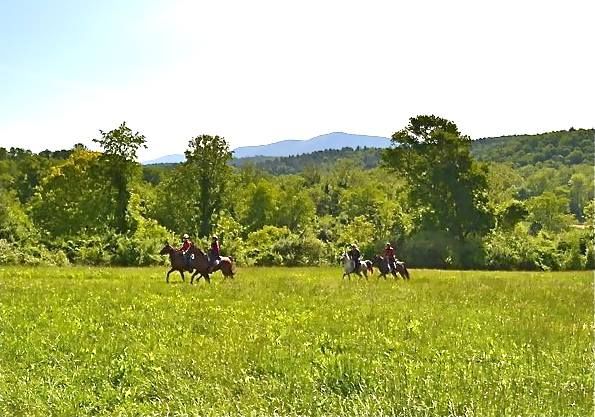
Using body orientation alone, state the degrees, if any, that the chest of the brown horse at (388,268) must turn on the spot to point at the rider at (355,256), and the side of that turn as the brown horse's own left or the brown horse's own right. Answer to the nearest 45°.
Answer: approximately 45° to the brown horse's own left

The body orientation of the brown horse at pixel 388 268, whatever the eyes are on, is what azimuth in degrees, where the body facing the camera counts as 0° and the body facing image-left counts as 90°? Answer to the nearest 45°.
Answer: approximately 90°

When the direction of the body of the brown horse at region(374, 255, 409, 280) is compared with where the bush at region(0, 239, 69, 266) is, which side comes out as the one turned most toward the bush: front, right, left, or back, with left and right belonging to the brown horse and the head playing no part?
front
